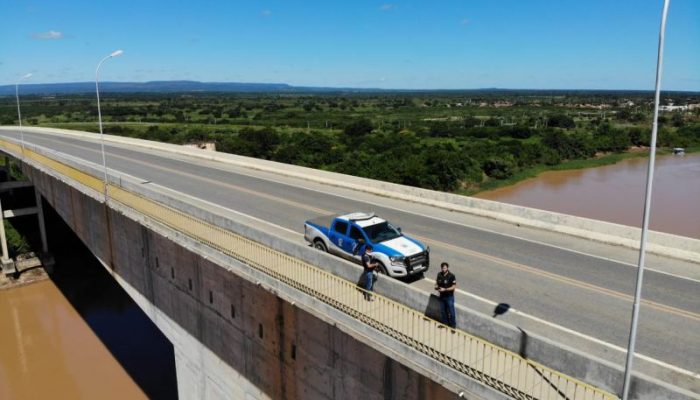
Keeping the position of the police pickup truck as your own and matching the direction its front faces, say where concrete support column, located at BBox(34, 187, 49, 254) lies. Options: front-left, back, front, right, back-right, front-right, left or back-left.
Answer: back

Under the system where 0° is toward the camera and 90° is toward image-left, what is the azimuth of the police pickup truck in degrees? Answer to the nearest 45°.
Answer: approximately 315°

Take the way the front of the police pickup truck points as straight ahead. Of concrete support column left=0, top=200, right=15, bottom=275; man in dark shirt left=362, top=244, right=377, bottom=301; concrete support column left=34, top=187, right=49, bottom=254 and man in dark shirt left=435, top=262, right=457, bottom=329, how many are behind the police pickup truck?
2

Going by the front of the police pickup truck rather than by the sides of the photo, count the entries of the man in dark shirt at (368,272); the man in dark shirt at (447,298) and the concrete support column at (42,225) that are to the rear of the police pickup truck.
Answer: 1

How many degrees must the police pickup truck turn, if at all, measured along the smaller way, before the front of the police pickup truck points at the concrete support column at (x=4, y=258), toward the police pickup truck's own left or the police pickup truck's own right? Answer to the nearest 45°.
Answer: approximately 180°

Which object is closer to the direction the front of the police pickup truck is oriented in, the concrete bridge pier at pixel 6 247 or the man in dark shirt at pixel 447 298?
the man in dark shirt

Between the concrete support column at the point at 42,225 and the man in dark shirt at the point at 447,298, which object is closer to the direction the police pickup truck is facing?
the man in dark shirt

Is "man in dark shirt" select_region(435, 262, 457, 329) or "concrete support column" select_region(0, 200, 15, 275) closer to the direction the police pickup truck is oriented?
the man in dark shirt

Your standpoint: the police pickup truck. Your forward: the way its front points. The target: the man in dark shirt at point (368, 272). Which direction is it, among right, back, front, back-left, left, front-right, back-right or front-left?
front-right

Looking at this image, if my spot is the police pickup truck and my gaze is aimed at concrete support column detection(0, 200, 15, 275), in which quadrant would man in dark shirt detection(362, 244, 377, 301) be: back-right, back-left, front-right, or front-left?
back-left

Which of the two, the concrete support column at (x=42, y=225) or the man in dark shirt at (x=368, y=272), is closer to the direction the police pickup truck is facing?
the man in dark shirt

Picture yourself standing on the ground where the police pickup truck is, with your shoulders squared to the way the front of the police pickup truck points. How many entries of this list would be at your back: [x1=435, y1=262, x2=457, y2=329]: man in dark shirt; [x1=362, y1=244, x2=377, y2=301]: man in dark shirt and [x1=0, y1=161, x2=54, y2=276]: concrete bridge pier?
1

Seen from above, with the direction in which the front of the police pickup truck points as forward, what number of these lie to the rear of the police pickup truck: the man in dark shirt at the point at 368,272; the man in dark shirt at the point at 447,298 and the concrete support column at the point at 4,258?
1

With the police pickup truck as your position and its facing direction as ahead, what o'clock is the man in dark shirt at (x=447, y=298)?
The man in dark shirt is roughly at 1 o'clock from the police pickup truck.

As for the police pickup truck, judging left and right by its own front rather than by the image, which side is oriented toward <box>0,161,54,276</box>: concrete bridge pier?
back
